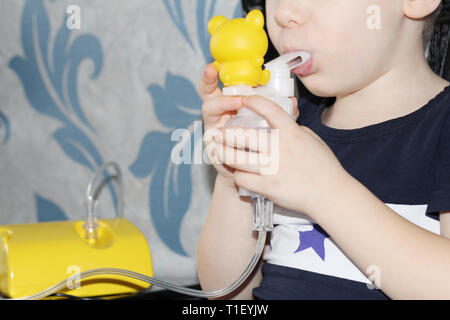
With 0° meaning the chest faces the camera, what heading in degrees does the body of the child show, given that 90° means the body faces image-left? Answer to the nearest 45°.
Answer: approximately 45°
